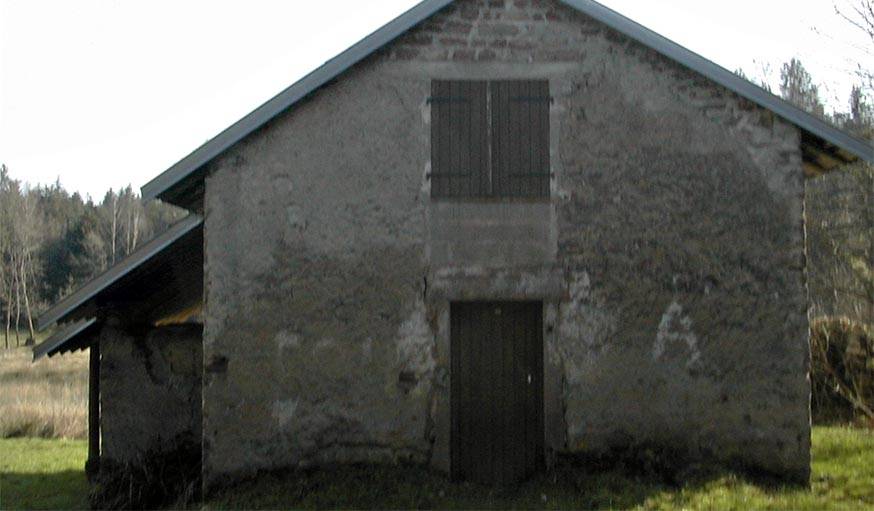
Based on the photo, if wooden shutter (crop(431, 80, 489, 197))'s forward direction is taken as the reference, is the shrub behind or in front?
behind

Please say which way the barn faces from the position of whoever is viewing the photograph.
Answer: facing the viewer

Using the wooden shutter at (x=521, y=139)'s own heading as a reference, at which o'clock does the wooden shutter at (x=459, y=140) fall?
the wooden shutter at (x=459, y=140) is roughly at 3 o'clock from the wooden shutter at (x=521, y=139).

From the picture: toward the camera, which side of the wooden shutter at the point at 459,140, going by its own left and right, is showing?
front

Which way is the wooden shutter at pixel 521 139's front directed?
toward the camera

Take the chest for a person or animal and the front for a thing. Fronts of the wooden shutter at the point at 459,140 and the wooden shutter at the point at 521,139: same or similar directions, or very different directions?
same or similar directions

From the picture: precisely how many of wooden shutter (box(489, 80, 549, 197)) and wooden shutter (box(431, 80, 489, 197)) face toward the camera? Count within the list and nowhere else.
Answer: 2

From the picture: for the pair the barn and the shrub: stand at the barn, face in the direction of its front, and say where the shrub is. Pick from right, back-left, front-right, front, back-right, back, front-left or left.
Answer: back-left

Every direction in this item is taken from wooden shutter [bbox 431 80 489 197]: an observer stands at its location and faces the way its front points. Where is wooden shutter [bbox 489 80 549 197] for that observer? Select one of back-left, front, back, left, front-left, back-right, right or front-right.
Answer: left
